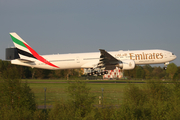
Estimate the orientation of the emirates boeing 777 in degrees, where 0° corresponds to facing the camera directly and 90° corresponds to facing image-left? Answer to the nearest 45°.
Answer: approximately 270°
